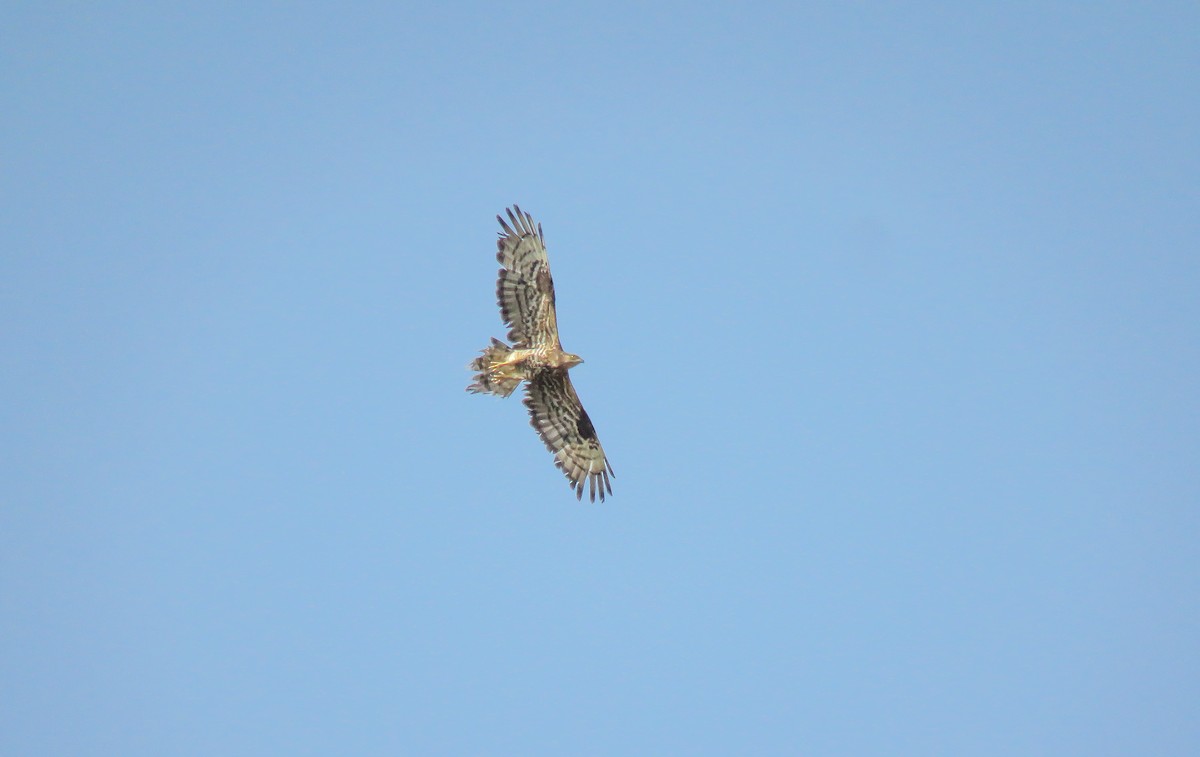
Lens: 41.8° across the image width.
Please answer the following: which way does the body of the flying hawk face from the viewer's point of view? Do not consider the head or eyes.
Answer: to the viewer's right
